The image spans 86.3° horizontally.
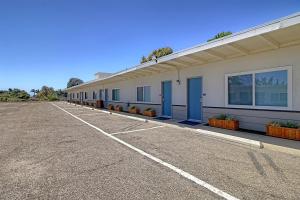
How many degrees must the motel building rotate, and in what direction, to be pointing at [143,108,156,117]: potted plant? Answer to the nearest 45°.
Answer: approximately 90° to its right

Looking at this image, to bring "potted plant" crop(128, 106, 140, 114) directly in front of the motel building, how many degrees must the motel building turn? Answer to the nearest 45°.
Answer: approximately 90° to its right

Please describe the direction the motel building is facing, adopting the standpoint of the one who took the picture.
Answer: facing the viewer and to the left of the viewer
